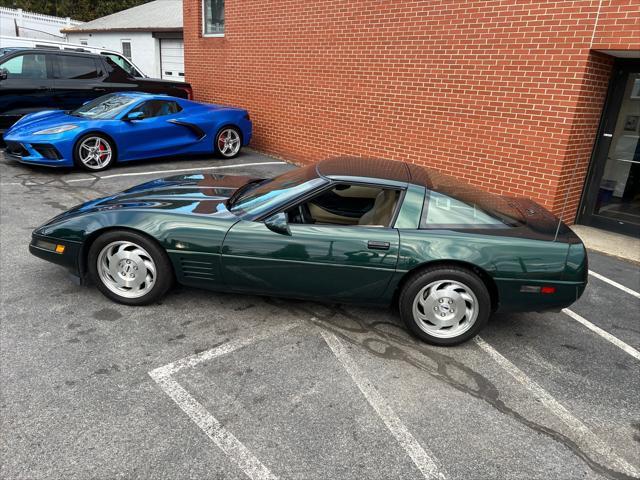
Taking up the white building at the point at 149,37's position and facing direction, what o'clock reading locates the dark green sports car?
The dark green sports car is roughly at 12 o'clock from the white building.

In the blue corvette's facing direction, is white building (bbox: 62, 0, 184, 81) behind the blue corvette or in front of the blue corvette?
behind

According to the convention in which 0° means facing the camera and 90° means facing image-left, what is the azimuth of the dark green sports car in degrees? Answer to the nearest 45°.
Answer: approximately 90°

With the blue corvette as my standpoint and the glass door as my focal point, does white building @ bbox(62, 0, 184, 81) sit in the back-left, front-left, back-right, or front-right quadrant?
back-left

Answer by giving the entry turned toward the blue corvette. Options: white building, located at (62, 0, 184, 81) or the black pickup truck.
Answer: the white building

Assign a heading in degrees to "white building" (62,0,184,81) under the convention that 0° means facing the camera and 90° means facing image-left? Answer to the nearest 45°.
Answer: approximately 0°

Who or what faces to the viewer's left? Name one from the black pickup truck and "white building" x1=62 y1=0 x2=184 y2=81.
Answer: the black pickup truck

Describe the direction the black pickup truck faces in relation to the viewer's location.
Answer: facing to the left of the viewer

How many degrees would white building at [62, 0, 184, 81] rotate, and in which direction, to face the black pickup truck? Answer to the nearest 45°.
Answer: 0° — it already faces it

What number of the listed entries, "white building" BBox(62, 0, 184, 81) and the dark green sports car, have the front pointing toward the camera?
1
